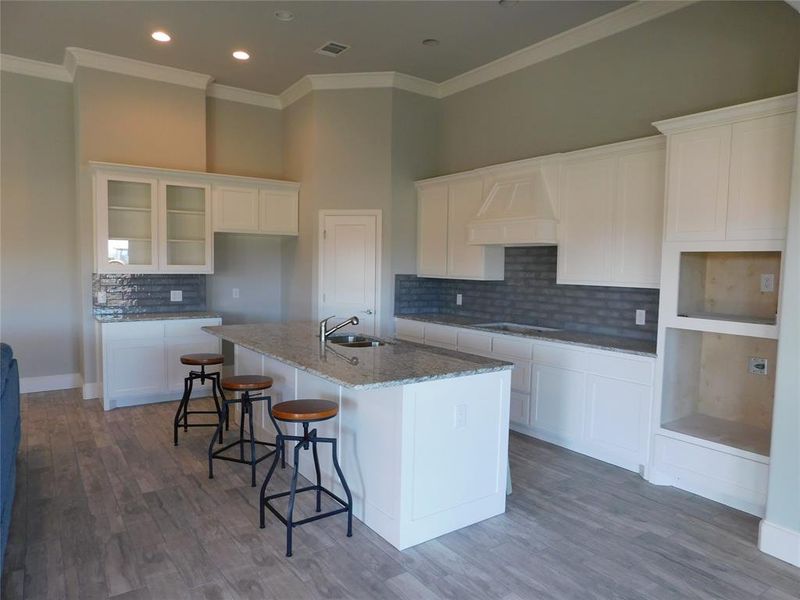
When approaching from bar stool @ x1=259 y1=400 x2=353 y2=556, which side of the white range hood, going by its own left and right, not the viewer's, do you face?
front

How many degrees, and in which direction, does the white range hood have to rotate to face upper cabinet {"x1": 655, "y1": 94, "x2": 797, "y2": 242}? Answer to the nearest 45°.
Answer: approximately 90° to its left

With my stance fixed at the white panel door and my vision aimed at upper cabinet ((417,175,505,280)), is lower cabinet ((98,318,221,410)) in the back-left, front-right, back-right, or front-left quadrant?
back-right

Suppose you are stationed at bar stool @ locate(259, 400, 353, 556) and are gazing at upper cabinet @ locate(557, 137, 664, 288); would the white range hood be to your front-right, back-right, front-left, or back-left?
front-left

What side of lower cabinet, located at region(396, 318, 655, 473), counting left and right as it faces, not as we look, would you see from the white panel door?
right

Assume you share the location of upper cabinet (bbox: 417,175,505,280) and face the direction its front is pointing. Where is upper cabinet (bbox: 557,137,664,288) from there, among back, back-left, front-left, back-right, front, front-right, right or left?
left

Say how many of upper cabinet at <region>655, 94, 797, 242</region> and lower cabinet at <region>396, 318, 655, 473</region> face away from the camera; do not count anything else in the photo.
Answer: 0

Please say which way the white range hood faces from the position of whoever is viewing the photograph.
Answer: facing the viewer and to the left of the viewer

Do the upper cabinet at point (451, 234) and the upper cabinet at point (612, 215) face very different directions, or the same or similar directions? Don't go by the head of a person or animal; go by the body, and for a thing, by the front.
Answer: same or similar directions

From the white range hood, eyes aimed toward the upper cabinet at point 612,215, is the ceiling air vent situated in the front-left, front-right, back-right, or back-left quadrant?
back-right

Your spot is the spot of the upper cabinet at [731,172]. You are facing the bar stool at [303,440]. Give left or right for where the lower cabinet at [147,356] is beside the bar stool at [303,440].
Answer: right

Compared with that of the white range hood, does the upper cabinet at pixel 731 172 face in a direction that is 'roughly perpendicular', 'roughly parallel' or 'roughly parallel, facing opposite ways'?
roughly parallel
